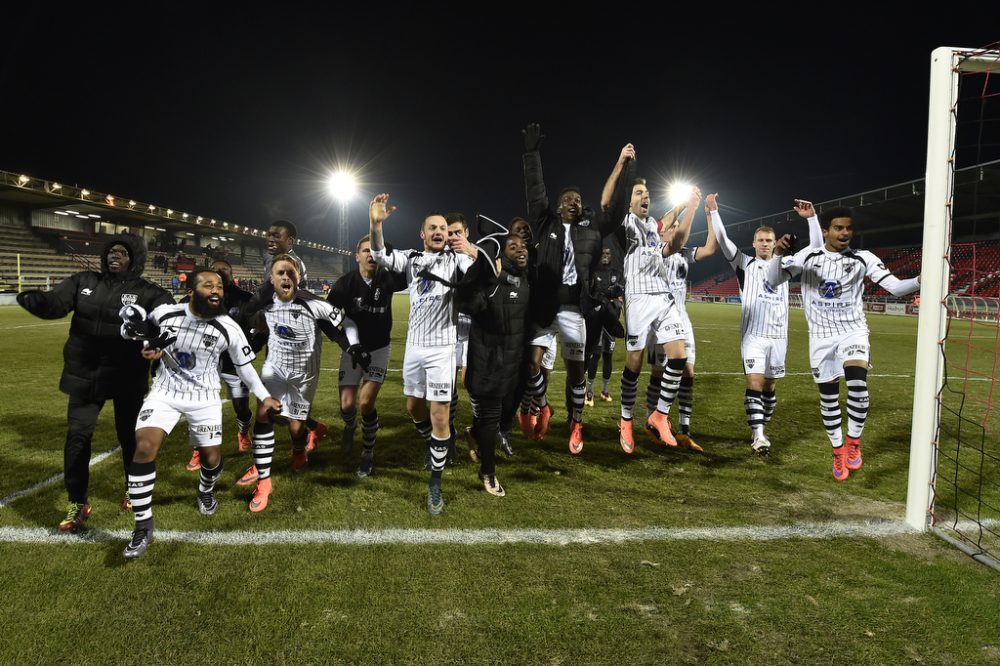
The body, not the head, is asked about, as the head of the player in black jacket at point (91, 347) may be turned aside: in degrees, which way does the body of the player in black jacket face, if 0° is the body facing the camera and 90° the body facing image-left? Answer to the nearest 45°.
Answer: approximately 0°

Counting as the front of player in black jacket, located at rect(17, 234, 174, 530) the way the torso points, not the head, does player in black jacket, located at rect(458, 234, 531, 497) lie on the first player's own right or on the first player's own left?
on the first player's own left

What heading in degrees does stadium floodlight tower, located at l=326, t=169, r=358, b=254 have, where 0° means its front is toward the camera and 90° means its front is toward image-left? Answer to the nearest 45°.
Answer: approximately 0°

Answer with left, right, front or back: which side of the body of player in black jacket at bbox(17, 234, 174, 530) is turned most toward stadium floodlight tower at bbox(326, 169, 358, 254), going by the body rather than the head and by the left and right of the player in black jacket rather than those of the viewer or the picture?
back

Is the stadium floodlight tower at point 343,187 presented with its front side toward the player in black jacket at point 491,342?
yes

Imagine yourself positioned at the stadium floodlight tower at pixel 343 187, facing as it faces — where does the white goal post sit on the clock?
The white goal post is roughly at 12 o'clock from the stadium floodlight tower.

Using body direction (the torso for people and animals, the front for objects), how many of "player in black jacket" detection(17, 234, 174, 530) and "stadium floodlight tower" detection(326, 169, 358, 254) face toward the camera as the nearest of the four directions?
2

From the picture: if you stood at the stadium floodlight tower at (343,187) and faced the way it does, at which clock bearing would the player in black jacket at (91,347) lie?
The player in black jacket is roughly at 12 o'clock from the stadium floodlight tower.
